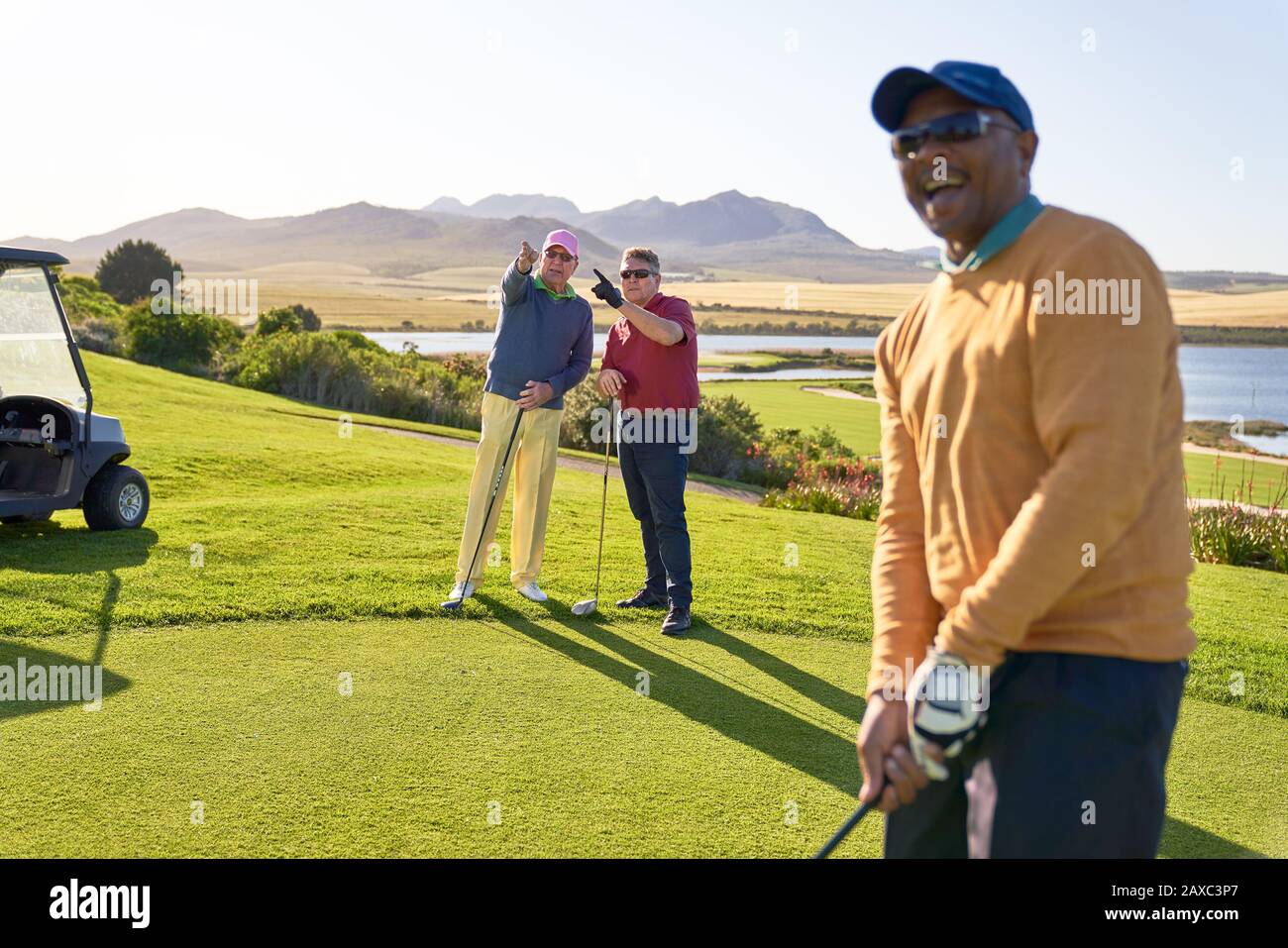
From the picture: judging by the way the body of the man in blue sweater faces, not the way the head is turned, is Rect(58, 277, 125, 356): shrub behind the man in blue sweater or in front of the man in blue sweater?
behind

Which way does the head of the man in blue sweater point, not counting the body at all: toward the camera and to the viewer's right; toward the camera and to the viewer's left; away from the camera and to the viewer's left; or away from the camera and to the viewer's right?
toward the camera and to the viewer's left

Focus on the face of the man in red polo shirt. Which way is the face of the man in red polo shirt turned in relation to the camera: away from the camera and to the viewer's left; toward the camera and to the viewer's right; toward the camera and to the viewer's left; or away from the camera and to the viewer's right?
toward the camera and to the viewer's left

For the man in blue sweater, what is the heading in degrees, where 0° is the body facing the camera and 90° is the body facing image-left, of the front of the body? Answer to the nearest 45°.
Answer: approximately 0°

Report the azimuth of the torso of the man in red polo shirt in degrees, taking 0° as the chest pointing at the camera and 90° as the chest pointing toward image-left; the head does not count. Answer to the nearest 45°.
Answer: approximately 45°

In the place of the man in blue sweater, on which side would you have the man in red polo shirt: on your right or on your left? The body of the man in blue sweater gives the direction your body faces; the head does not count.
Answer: on your left

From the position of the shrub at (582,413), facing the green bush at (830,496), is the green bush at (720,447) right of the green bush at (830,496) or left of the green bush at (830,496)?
left

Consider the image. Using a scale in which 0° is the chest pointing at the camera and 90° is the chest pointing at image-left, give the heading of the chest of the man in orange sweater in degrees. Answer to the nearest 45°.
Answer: approximately 45°

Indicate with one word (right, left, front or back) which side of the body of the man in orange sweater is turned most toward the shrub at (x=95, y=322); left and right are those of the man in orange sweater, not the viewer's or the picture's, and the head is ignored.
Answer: right

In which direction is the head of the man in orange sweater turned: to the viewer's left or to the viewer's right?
to the viewer's left

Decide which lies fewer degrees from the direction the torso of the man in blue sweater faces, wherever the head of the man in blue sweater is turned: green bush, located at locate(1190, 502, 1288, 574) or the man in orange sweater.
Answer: the man in orange sweater
